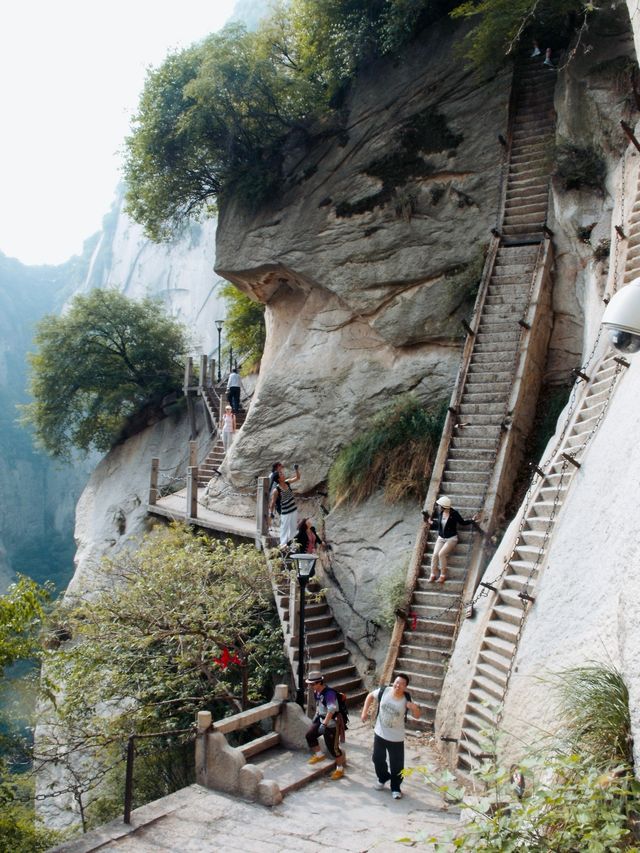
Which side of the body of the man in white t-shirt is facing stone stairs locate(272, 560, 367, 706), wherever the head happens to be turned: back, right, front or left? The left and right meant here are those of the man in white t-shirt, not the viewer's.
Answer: back

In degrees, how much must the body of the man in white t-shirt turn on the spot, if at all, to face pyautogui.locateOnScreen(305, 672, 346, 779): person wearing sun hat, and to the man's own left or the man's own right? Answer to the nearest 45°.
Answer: approximately 135° to the man's own right

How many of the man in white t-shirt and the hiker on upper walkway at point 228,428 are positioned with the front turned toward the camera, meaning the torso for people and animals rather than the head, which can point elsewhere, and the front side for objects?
2

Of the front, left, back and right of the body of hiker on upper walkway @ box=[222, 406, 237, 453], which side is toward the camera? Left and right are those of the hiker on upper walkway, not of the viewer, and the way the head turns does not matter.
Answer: front

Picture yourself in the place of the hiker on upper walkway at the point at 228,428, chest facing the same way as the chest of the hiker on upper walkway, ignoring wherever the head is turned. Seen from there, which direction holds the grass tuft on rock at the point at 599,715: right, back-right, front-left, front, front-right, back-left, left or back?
front

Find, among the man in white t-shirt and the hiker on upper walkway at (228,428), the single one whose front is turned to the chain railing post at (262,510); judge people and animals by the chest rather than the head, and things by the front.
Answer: the hiker on upper walkway

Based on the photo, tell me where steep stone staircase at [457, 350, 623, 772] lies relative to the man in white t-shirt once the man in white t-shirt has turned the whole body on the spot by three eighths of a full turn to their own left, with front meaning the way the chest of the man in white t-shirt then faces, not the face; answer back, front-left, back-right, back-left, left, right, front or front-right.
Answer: front

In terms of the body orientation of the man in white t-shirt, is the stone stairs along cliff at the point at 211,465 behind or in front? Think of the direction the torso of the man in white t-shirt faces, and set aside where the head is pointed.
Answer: behind

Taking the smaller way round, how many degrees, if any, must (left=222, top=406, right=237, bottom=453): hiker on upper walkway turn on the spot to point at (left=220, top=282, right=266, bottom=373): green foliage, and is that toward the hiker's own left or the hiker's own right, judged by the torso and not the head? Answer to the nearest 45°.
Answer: approximately 180°

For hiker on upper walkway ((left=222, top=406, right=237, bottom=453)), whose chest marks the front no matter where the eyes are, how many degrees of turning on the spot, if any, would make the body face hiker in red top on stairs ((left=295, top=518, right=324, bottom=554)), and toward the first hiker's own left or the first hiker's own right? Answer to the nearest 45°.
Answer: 0° — they already face them

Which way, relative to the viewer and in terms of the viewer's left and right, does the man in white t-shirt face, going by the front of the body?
facing the viewer

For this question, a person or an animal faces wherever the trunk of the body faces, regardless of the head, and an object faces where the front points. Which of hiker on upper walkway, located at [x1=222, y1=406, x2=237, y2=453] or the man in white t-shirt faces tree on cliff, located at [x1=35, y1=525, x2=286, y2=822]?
the hiker on upper walkway

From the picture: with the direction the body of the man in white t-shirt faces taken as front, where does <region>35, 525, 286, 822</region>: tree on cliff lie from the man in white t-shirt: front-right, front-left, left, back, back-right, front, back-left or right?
back-right

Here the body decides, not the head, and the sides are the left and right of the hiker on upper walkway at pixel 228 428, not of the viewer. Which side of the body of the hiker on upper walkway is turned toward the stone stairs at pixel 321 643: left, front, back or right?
front

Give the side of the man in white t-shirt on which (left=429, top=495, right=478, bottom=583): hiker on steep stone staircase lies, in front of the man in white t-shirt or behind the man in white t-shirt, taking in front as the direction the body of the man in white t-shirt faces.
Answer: behind

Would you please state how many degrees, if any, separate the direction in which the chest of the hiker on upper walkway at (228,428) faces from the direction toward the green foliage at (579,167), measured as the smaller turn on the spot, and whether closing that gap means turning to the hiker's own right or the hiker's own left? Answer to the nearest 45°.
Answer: approximately 45° to the hiker's own left
